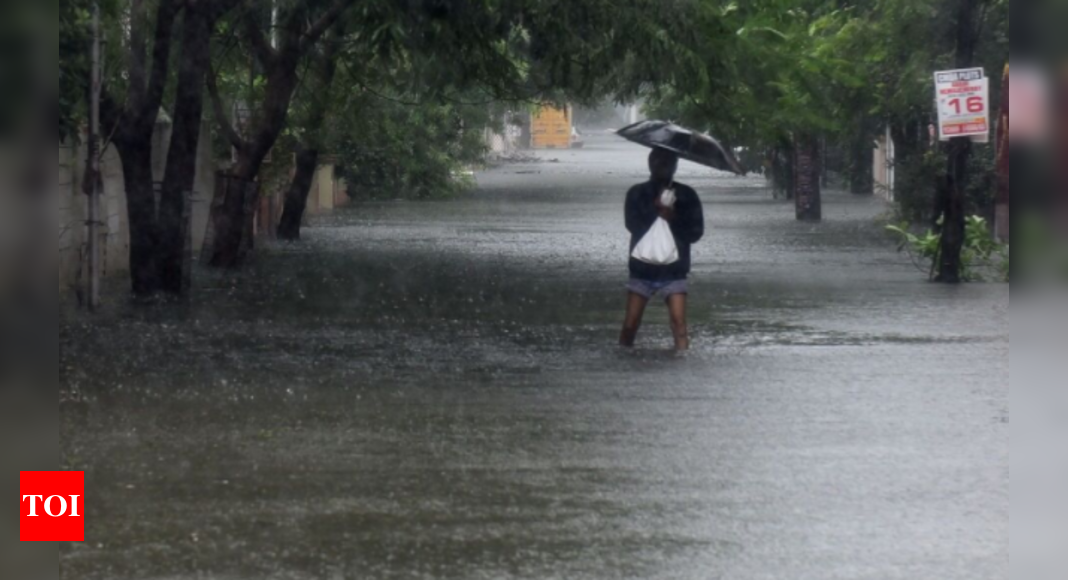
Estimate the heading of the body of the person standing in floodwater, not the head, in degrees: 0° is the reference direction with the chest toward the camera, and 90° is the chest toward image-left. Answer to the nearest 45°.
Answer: approximately 0°

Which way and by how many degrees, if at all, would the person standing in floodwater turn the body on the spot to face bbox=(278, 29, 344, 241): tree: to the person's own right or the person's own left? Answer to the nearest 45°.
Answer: approximately 135° to the person's own right

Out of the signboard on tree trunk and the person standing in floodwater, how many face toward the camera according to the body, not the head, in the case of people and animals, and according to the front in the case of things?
2

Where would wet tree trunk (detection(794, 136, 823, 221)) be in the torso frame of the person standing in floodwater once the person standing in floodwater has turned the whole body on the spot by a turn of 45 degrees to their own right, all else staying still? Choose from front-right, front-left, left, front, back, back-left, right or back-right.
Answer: back-right

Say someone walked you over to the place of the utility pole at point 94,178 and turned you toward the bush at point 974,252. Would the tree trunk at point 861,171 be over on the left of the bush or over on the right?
left

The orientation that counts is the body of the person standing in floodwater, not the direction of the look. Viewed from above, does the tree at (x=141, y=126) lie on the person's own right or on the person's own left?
on the person's own right

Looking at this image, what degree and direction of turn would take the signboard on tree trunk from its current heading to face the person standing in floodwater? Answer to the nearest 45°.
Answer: approximately 45° to its right

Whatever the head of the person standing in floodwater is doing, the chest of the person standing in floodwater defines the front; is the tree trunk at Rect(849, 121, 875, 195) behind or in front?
behind

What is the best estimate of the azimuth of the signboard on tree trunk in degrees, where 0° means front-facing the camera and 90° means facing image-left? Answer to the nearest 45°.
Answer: approximately 0°

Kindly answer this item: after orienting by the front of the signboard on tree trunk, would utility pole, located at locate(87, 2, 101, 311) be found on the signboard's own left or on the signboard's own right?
on the signboard's own right

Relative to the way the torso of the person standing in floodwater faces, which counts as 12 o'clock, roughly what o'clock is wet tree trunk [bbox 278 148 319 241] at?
The wet tree trunk is roughly at 5 o'clock from the person standing in floodwater.

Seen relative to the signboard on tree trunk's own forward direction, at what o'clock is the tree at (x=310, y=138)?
The tree is roughly at 4 o'clock from the signboard on tree trunk.

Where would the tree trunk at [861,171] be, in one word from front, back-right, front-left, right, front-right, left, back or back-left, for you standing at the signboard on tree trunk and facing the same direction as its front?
back

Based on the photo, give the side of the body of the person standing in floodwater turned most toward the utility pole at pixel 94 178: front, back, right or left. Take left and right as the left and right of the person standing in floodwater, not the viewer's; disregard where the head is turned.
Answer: right
